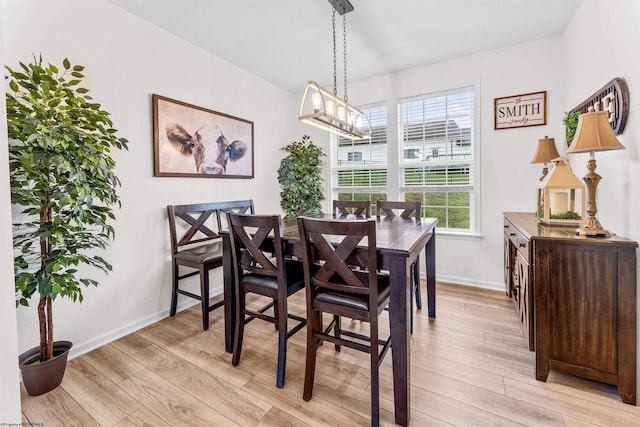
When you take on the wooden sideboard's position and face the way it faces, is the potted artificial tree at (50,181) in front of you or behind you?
in front

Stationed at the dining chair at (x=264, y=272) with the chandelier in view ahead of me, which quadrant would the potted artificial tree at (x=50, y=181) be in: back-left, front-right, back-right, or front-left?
back-left

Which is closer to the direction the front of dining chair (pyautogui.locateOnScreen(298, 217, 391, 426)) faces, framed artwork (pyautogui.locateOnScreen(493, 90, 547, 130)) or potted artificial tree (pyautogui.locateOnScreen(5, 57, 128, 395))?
the framed artwork

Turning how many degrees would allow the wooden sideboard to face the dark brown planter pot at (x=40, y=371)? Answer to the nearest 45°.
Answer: approximately 45° to its left

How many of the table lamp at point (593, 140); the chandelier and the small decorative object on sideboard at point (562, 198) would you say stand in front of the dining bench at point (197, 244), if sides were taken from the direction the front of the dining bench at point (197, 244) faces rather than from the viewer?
3

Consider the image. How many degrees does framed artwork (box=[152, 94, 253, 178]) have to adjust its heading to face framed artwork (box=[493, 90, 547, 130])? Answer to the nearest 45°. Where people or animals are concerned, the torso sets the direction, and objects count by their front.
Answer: approximately 45° to its left

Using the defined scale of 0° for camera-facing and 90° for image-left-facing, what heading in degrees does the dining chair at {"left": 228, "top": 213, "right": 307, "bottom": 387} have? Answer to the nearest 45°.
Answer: approximately 225°

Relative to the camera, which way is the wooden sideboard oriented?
to the viewer's left

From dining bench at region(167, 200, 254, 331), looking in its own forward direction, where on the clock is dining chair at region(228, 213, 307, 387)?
dining chair at region(228, 213, 307, 387) is roughly at 1 o'clock from dining bench at region(167, 200, 254, 331).

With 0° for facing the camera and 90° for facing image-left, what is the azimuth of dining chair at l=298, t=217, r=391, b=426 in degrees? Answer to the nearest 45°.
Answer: approximately 225°

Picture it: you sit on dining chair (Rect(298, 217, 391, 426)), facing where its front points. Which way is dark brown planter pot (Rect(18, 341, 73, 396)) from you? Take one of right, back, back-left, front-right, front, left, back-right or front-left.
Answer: back-left

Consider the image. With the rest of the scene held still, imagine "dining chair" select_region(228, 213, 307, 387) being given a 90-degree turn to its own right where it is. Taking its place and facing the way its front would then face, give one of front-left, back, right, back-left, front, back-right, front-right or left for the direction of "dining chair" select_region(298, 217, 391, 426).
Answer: front

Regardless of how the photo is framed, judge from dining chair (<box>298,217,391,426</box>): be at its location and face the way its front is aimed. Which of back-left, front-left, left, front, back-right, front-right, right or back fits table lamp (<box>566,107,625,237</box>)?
front-right

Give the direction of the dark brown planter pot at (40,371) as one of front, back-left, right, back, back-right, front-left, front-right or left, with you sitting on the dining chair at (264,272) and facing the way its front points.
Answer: back-left

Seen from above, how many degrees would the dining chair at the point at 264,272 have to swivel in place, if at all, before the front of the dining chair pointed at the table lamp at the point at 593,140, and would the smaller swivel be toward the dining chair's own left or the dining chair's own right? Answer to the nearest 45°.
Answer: approximately 45° to the dining chair's own right
